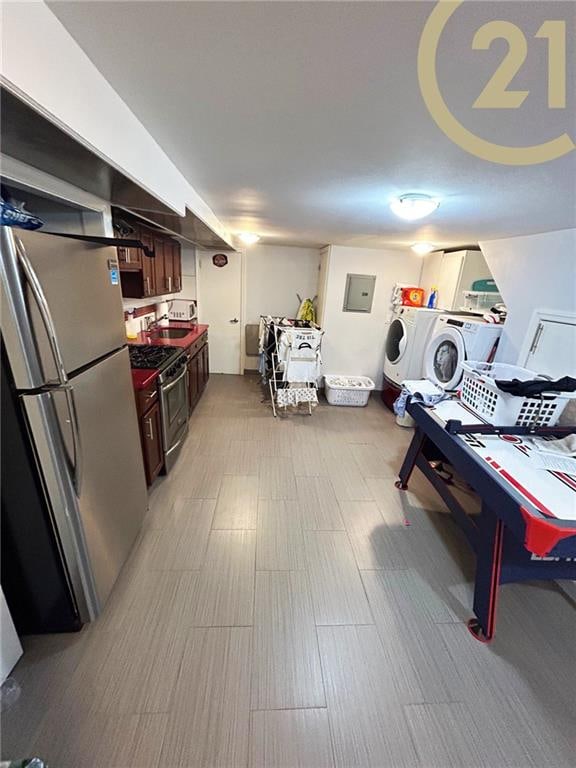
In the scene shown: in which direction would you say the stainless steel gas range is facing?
to the viewer's right

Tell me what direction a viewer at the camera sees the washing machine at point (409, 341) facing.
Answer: facing the viewer and to the left of the viewer

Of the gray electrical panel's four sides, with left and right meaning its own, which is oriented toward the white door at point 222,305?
right

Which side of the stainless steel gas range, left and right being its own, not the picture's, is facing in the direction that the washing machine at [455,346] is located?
front

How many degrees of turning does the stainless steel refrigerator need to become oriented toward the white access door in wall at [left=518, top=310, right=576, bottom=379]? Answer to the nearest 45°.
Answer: approximately 45° to its left

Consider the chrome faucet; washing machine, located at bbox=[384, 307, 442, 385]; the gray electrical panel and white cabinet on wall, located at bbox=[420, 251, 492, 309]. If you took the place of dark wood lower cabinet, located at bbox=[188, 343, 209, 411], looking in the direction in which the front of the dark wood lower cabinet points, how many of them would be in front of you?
3

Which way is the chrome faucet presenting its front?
to the viewer's right

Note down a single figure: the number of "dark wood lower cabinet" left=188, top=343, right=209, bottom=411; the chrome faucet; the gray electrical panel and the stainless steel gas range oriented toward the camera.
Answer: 1

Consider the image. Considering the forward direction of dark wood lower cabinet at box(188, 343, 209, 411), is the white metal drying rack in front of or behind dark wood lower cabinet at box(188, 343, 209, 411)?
in front

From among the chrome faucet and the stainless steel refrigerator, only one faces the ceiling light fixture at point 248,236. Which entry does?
the chrome faucet

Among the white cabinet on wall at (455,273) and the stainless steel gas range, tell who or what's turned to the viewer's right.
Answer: the stainless steel gas range

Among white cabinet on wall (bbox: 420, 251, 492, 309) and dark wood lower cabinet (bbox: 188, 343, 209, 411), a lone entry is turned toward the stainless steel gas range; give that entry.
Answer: the white cabinet on wall

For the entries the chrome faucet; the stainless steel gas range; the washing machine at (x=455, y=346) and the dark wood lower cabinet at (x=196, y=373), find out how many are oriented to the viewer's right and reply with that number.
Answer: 3

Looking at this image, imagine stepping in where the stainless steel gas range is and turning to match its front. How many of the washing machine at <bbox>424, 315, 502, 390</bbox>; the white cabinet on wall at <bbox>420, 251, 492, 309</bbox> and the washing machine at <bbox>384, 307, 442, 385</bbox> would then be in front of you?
3
